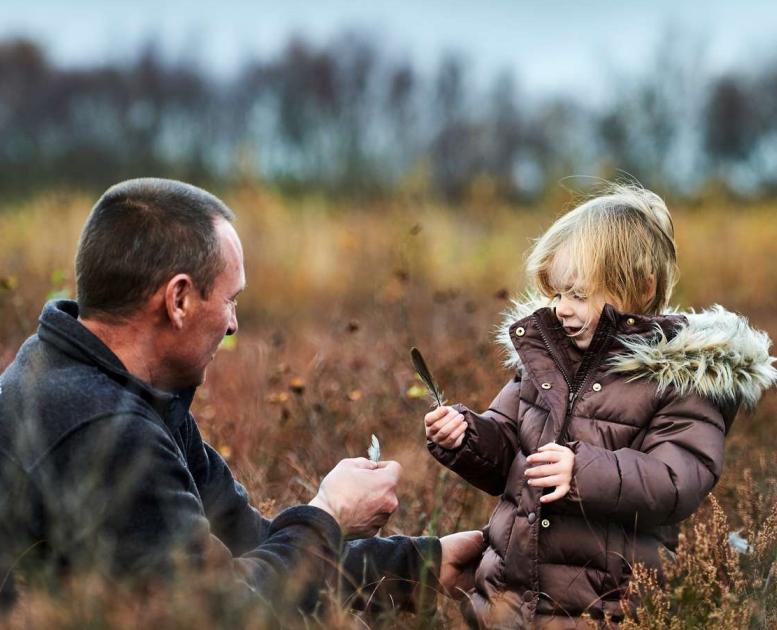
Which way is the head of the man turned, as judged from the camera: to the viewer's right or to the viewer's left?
to the viewer's right

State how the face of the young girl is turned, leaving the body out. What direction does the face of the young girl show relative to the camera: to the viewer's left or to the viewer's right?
to the viewer's left

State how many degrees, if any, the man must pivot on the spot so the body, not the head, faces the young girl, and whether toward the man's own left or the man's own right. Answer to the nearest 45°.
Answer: approximately 45° to the man's own right

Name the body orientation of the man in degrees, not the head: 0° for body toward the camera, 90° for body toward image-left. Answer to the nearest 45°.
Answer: approximately 225°

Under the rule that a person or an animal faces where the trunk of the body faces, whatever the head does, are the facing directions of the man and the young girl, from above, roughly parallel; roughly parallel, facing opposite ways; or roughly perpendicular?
roughly parallel, facing opposite ways

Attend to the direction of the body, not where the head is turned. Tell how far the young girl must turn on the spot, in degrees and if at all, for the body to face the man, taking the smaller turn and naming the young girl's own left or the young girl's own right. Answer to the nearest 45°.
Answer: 0° — they already face them
